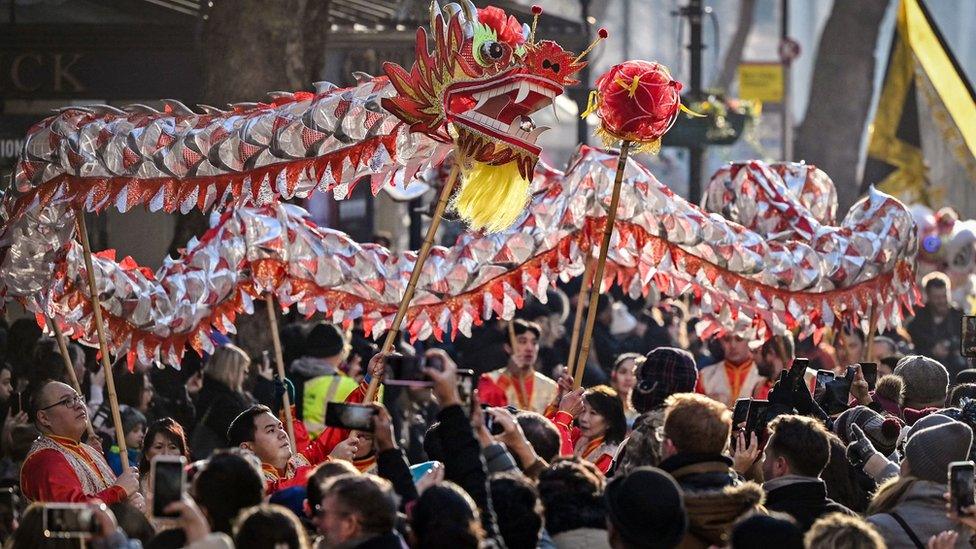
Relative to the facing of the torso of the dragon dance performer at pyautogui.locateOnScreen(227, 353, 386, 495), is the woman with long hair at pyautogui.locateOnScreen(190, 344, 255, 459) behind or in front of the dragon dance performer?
behind

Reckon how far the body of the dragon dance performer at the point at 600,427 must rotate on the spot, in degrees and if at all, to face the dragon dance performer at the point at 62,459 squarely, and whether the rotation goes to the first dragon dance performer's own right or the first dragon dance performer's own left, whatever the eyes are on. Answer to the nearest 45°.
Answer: approximately 45° to the first dragon dance performer's own right

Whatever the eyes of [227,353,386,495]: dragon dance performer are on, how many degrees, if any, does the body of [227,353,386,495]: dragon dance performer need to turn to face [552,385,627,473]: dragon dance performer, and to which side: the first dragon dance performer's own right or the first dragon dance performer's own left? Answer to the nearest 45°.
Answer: approximately 45° to the first dragon dance performer's own left

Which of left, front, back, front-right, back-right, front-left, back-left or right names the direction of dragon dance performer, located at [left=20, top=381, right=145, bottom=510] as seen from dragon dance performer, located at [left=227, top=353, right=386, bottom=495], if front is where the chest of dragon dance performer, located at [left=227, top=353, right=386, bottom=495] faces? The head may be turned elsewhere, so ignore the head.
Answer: back-right

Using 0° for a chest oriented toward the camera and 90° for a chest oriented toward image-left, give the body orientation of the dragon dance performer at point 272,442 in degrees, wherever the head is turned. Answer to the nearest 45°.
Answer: approximately 315°

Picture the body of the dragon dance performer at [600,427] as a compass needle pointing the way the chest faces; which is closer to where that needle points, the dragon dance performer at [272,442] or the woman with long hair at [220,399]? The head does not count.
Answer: the dragon dance performer

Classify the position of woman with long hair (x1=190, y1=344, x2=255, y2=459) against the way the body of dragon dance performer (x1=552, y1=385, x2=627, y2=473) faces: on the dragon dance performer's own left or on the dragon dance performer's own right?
on the dragon dance performer's own right

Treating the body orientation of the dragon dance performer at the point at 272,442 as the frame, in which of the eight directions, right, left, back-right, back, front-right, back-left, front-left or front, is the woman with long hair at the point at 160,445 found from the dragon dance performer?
back-right

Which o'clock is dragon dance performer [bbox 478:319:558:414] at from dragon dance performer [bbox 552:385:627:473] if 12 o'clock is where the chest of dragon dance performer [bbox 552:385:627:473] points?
dragon dance performer [bbox 478:319:558:414] is roughly at 4 o'clock from dragon dance performer [bbox 552:385:627:473].

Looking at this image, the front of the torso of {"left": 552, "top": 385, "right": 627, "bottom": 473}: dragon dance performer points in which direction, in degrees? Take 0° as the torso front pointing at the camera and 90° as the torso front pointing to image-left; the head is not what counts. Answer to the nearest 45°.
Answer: approximately 45°
